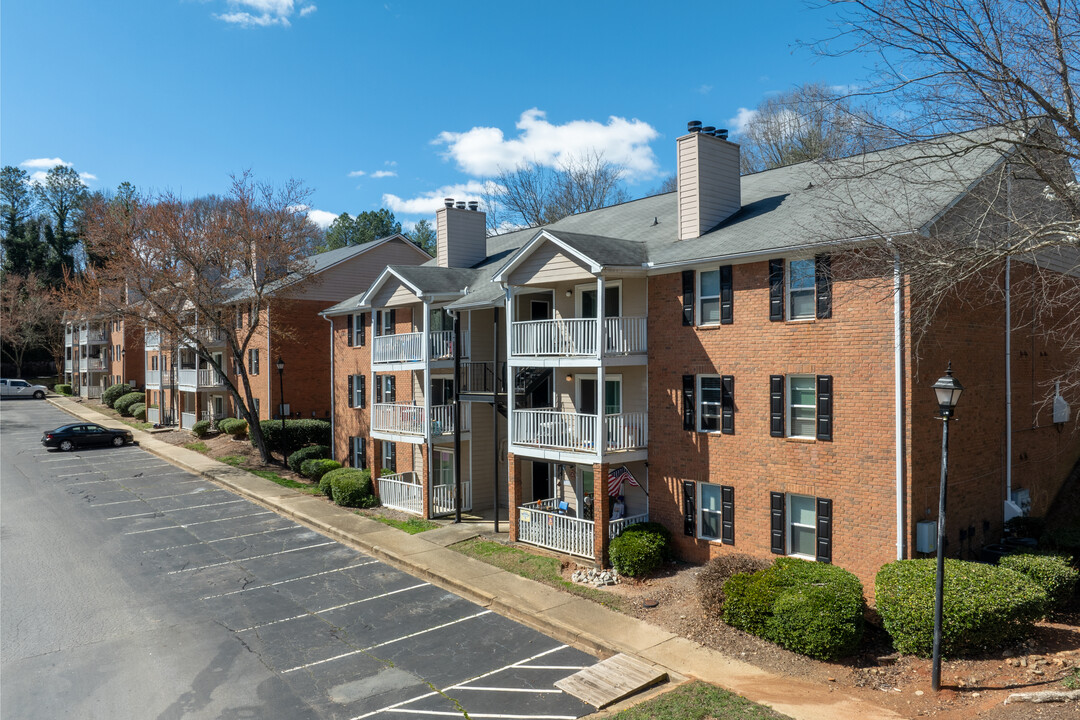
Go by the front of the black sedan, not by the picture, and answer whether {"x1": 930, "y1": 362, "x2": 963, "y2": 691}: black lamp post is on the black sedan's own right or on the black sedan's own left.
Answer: on the black sedan's own right

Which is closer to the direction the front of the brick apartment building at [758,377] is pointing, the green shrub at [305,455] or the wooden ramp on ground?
the wooden ramp on ground

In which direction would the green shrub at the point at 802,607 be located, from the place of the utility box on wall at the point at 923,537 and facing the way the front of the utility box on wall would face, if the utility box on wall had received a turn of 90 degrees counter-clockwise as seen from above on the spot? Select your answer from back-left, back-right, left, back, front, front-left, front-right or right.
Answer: back

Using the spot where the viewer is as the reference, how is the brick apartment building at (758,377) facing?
facing the viewer and to the left of the viewer

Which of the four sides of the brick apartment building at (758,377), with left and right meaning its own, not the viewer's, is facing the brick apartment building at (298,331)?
right

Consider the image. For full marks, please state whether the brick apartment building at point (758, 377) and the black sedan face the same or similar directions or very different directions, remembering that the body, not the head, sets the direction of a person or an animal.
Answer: very different directions

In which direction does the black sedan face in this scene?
to the viewer's right

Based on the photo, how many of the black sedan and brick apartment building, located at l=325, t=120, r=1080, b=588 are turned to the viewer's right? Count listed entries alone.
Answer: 1

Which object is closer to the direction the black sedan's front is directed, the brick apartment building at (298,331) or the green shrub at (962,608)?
the brick apartment building
